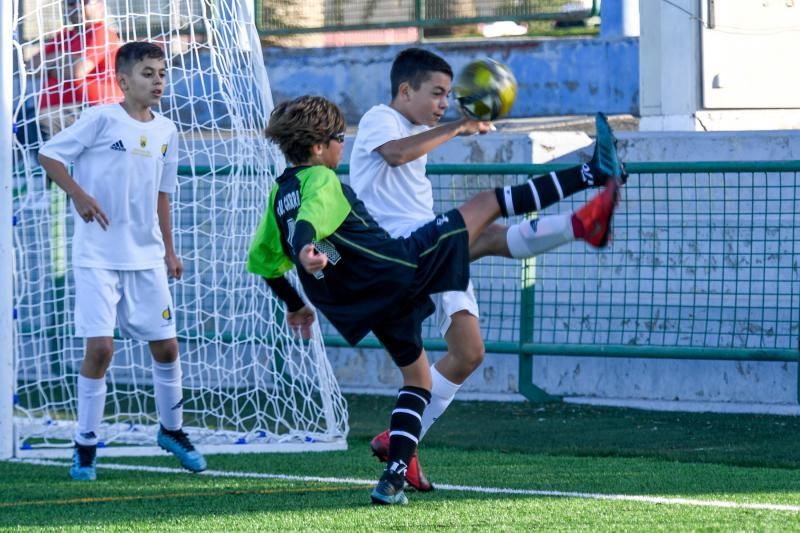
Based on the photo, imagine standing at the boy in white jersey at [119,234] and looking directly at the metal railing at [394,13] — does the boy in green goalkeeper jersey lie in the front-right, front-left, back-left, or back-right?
back-right

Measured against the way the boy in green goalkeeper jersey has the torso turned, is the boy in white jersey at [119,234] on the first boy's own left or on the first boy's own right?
on the first boy's own left

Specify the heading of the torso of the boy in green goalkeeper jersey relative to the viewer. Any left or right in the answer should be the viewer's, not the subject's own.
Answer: facing away from the viewer and to the right of the viewer

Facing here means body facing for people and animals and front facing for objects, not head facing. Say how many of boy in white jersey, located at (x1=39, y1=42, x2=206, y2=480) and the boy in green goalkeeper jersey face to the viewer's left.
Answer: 0

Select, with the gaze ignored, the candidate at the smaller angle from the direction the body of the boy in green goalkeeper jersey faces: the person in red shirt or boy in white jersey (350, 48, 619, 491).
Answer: the boy in white jersey

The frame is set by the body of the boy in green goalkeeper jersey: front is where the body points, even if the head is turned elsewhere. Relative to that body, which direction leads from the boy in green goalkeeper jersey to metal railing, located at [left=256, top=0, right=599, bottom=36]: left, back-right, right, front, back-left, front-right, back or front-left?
front-left

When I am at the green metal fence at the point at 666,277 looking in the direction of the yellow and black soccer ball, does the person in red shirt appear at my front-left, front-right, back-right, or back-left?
front-right

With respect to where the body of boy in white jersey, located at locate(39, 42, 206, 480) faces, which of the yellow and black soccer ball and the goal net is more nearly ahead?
the yellow and black soccer ball

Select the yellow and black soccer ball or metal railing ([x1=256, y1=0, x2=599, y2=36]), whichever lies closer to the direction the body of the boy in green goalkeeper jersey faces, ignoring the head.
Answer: the yellow and black soccer ball

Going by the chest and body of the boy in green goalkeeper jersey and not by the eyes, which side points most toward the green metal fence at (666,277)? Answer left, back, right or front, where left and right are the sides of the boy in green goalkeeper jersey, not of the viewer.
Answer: front

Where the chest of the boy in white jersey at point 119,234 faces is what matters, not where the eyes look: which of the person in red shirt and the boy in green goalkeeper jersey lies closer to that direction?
the boy in green goalkeeper jersey
